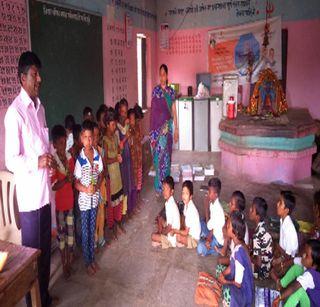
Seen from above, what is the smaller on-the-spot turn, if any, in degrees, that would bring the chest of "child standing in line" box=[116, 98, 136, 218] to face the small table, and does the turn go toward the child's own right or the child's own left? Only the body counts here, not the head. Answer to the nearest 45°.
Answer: approximately 45° to the child's own right

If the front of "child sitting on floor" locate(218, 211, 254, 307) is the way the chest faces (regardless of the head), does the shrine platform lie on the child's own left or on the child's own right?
on the child's own right

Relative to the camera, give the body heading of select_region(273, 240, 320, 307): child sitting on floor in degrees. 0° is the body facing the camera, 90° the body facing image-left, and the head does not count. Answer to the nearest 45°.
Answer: approximately 90°

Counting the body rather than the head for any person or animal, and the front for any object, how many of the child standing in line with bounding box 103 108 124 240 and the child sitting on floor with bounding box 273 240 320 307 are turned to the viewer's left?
1

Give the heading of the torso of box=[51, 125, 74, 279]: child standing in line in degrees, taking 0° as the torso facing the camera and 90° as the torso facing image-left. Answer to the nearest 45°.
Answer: approximately 315°

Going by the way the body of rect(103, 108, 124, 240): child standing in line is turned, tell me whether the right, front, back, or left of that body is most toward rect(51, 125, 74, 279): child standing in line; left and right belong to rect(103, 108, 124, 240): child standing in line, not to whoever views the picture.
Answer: right

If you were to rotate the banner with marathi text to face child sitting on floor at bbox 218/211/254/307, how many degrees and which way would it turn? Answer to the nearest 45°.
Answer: approximately 45° to its left

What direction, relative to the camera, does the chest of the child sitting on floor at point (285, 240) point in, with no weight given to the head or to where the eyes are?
to the viewer's left

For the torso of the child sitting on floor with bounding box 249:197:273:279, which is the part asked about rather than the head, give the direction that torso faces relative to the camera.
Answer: to the viewer's left

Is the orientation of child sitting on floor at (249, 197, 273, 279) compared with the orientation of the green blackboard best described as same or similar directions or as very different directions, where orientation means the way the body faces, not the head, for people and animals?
very different directions

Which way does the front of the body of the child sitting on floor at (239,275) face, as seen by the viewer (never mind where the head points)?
to the viewer's left

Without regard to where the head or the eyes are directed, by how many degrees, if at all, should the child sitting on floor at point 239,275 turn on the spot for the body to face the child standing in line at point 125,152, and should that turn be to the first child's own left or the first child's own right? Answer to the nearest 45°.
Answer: approximately 45° to the first child's own right

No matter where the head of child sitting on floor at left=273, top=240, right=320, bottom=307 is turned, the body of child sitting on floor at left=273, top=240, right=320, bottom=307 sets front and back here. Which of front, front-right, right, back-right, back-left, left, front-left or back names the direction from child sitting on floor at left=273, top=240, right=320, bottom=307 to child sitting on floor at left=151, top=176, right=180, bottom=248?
front-right
